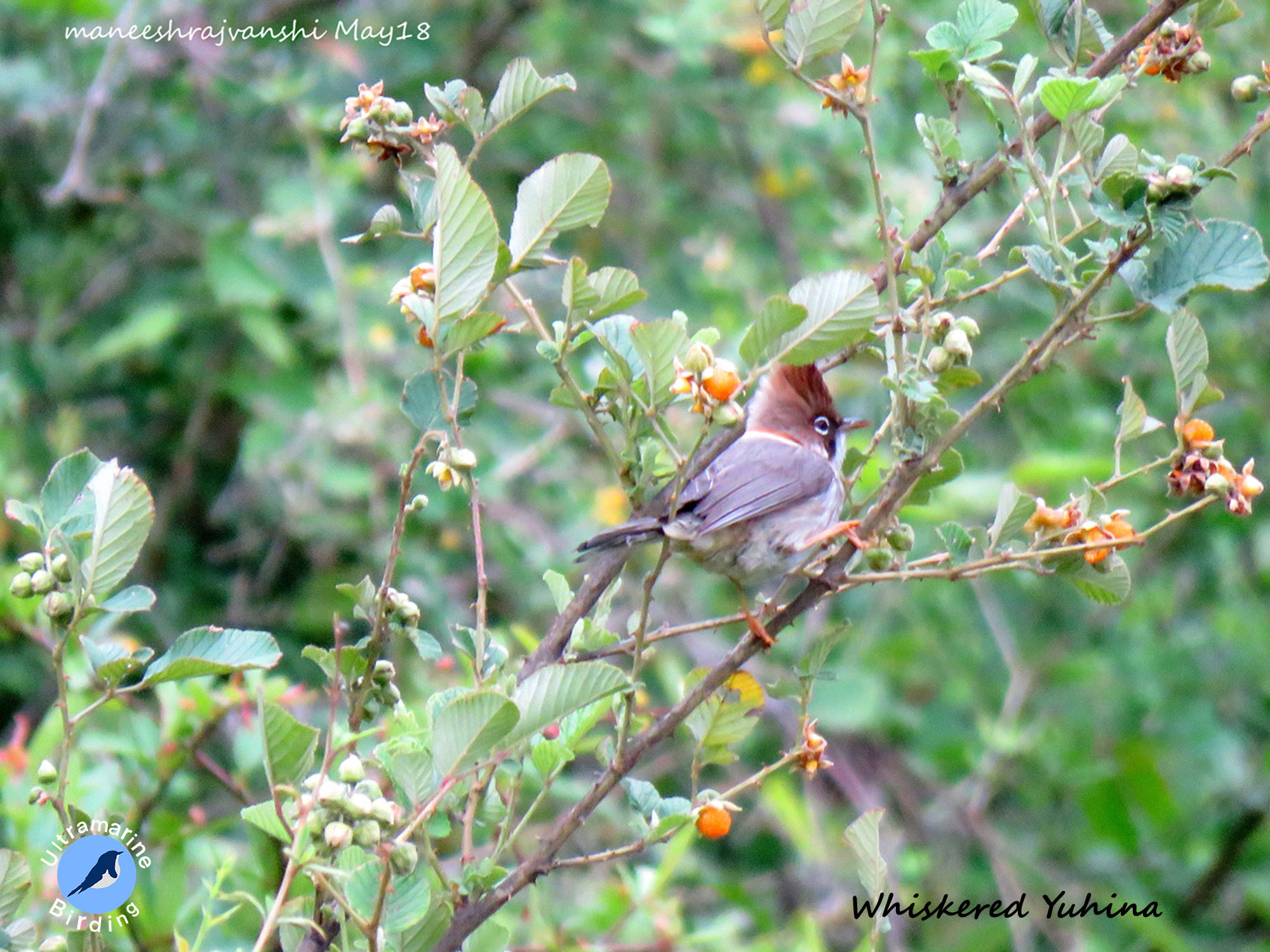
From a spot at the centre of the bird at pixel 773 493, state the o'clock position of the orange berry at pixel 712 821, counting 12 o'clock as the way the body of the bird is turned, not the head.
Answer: The orange berry is roughly at 3 o'clock from the bird.

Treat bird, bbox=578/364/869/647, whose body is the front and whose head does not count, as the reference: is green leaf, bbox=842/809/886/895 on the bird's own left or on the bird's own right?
on the bird's own right

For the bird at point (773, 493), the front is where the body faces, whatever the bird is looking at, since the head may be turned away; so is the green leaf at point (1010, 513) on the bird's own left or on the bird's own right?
on the bird's own right

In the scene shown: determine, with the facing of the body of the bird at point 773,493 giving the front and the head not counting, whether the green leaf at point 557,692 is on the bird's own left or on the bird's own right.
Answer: on the bird's own right

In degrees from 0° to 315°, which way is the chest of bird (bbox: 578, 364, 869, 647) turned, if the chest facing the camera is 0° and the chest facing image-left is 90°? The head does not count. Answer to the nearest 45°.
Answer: approximately 270°
